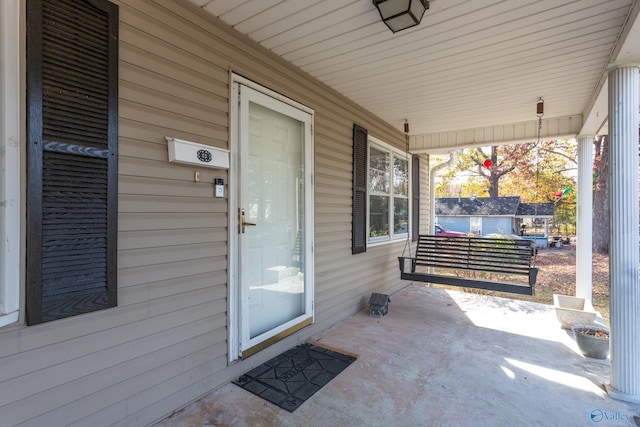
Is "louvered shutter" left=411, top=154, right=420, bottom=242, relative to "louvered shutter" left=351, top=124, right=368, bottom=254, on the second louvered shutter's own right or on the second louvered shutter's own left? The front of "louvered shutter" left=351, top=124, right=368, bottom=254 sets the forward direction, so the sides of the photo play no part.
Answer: on the second louvered shutter's own left

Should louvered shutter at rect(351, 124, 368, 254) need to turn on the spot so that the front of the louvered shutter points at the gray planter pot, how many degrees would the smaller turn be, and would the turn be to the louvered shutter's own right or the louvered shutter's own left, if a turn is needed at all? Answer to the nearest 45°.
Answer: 0° — it already faces it

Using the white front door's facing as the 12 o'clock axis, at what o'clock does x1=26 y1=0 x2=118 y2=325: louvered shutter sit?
The louvered shutter is roughly at 3 o'clock from the white front door.

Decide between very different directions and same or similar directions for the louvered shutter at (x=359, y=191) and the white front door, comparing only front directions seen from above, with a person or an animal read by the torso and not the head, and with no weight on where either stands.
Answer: same or similar directions

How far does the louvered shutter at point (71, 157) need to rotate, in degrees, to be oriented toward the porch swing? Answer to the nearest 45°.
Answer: approximately 45° to its left

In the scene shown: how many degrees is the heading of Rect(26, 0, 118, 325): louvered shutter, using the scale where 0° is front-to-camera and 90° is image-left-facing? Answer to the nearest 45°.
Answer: approximately 315°

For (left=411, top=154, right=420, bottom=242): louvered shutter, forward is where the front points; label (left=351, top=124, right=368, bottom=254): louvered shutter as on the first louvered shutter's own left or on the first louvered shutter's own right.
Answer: on the first louvered shutter's own right

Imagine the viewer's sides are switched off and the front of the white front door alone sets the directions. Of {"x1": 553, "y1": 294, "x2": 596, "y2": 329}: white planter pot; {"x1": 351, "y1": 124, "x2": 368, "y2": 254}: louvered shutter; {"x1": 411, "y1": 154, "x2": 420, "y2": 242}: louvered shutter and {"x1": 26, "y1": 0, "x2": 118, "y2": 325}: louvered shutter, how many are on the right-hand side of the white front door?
1

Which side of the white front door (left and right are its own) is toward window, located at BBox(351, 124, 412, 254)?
left

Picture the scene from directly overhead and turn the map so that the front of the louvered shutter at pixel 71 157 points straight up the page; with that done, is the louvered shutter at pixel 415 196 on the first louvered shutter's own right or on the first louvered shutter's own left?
on the first louvered shutter's own left

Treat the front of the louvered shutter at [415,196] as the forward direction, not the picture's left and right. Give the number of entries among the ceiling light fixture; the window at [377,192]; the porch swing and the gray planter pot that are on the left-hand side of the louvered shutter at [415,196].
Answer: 0

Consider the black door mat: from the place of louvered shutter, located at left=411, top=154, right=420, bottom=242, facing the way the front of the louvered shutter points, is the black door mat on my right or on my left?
on my right

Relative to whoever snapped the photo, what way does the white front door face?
facing the viewer and to the right of the viewer

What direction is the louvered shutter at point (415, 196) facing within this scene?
to the viewer's right

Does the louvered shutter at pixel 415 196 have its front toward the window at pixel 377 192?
no

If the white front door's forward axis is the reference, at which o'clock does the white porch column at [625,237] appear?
The white porch column is roughly at 11 o'clock from the white front door.

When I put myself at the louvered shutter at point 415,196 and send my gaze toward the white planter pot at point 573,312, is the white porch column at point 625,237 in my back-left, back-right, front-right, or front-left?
front-right
